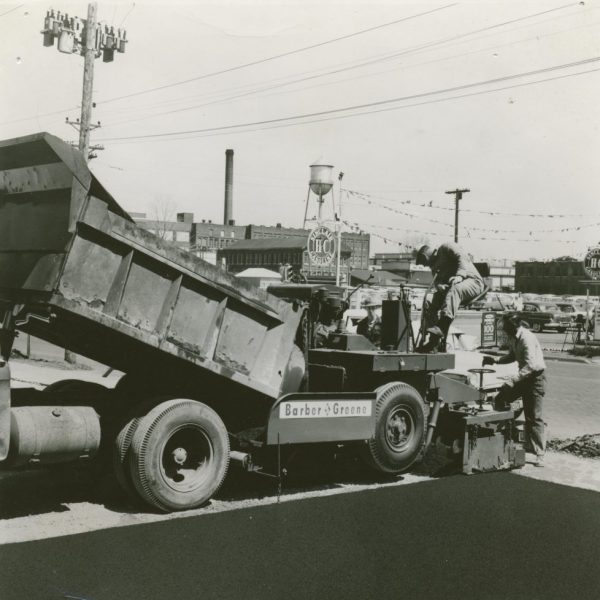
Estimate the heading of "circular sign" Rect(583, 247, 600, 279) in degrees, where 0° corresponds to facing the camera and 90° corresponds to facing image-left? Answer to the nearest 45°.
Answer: approximately 0°

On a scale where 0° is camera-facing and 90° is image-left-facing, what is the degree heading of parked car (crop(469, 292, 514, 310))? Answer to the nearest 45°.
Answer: approximately 90°

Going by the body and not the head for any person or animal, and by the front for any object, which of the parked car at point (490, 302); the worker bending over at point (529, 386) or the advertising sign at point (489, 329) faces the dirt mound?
the advertising sign

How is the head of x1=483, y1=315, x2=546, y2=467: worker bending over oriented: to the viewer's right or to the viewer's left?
to the viewer's left

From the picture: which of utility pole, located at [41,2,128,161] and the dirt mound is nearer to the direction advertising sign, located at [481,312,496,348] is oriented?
the dirt mound

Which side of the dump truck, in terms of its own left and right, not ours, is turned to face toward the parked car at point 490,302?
back

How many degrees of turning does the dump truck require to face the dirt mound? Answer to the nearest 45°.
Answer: approximately 180°

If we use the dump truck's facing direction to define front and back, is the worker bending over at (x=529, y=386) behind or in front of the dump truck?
behind

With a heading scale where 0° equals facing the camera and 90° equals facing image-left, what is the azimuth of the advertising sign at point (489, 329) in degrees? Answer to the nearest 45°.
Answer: approximately 0°

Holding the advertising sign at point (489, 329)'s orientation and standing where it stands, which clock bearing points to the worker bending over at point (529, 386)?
The worker bending over is roughly at 12 o'clock from the advertising sign.

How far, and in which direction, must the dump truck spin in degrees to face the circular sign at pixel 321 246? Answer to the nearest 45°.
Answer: approximately 135° to its right
